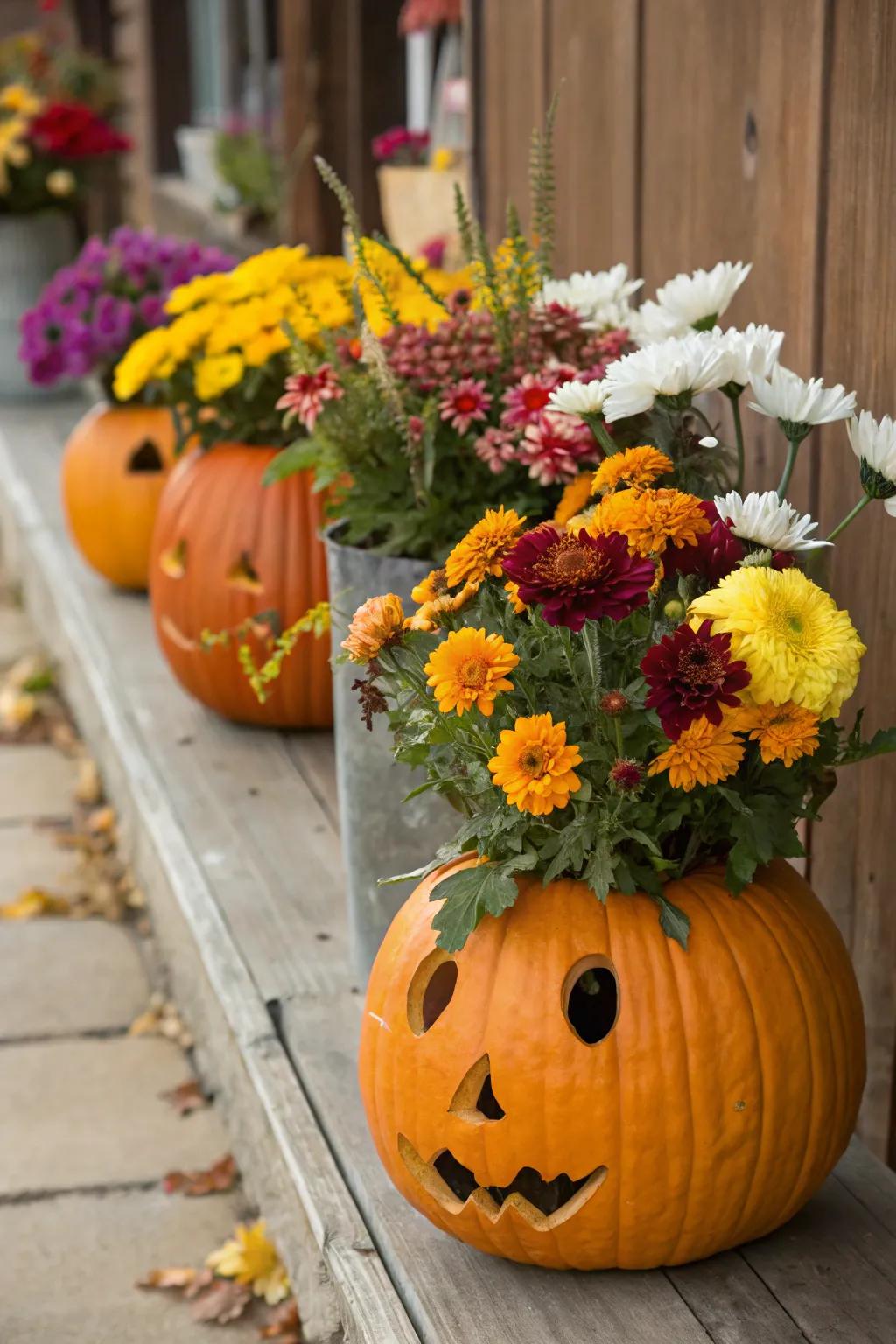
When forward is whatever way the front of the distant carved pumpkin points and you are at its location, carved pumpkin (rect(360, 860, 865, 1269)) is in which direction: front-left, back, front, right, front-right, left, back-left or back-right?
front-right

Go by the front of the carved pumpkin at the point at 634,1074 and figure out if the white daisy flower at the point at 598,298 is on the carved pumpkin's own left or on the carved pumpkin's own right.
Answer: on the carved pumpkin's own right

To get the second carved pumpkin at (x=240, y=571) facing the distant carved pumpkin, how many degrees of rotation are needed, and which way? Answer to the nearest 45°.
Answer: approximately 135° to its right

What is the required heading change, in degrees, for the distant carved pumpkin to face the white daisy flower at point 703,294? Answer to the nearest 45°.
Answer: approximately 45° to its right

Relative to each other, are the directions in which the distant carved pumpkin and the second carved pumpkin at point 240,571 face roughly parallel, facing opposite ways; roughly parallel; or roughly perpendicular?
roughly perpendicular

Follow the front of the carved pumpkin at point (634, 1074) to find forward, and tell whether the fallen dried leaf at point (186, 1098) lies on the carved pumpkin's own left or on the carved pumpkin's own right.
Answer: on the carved pumpkin's own right

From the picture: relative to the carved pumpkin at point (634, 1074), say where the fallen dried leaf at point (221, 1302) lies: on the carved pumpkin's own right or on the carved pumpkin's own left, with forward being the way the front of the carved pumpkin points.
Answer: on the carved pumpkin's own right

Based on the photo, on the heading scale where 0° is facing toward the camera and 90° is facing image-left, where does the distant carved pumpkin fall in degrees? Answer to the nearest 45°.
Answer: approximately 315°

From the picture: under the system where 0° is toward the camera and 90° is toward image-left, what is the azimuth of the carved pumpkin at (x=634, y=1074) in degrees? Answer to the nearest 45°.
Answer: approximately 45°

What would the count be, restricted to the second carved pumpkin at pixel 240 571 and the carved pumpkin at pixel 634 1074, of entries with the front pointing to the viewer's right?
0

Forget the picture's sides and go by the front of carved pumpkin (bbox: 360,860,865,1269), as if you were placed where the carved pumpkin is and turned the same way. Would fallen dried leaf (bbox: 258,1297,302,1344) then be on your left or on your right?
on your right

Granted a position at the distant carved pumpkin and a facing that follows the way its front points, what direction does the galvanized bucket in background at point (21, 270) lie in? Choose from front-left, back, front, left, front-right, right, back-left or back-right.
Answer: back-left

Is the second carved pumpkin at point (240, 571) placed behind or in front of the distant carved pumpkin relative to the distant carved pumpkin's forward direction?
in front

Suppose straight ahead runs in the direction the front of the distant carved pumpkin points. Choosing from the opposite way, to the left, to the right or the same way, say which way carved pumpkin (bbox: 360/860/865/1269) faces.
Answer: to the right
